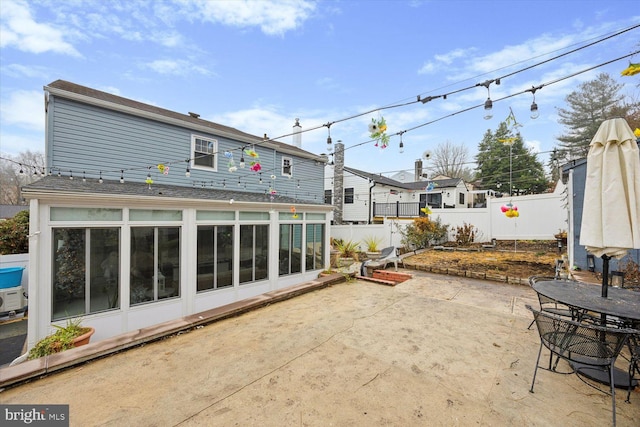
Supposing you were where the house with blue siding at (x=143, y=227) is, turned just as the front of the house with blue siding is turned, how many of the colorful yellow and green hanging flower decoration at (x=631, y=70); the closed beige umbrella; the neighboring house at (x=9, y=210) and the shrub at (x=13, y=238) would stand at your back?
2

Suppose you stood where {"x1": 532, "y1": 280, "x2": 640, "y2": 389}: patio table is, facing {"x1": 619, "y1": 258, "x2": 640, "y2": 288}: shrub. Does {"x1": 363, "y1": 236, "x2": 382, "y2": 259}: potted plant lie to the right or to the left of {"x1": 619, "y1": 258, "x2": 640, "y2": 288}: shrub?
left
